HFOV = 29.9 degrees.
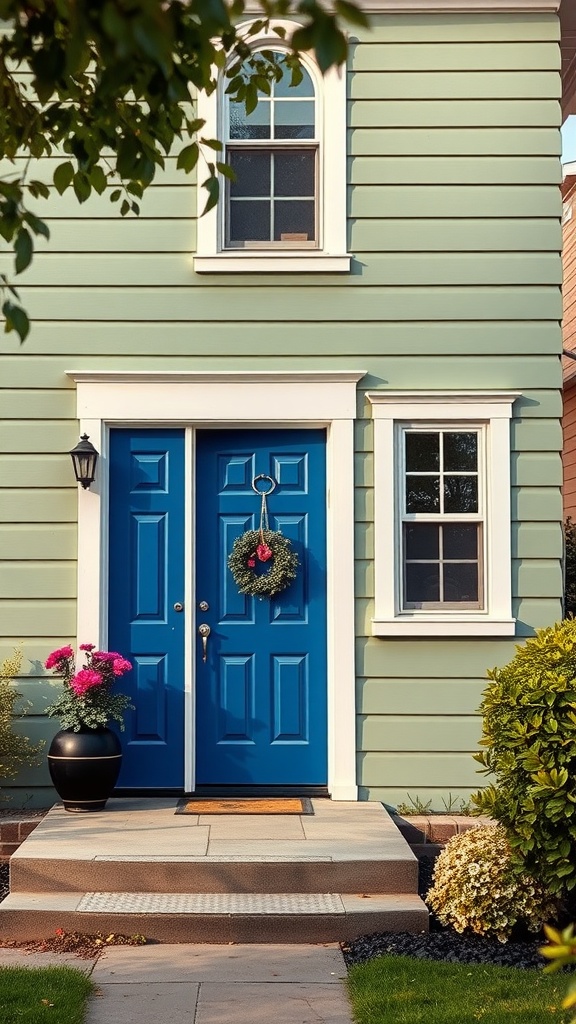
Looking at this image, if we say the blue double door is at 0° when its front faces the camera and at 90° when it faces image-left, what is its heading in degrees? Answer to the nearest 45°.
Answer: approximately 0°

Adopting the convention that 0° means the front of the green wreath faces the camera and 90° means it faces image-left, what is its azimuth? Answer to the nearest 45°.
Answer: approximately 0°

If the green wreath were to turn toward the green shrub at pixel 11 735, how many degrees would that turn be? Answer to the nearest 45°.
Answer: approximately 90° to its right

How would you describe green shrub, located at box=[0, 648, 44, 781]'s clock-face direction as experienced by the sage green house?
The green shrub is roughly at 3 o'clock from the sage green house.

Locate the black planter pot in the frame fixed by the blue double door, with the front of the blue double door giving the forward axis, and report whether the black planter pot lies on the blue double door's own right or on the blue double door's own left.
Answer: on the blue double door's own right
